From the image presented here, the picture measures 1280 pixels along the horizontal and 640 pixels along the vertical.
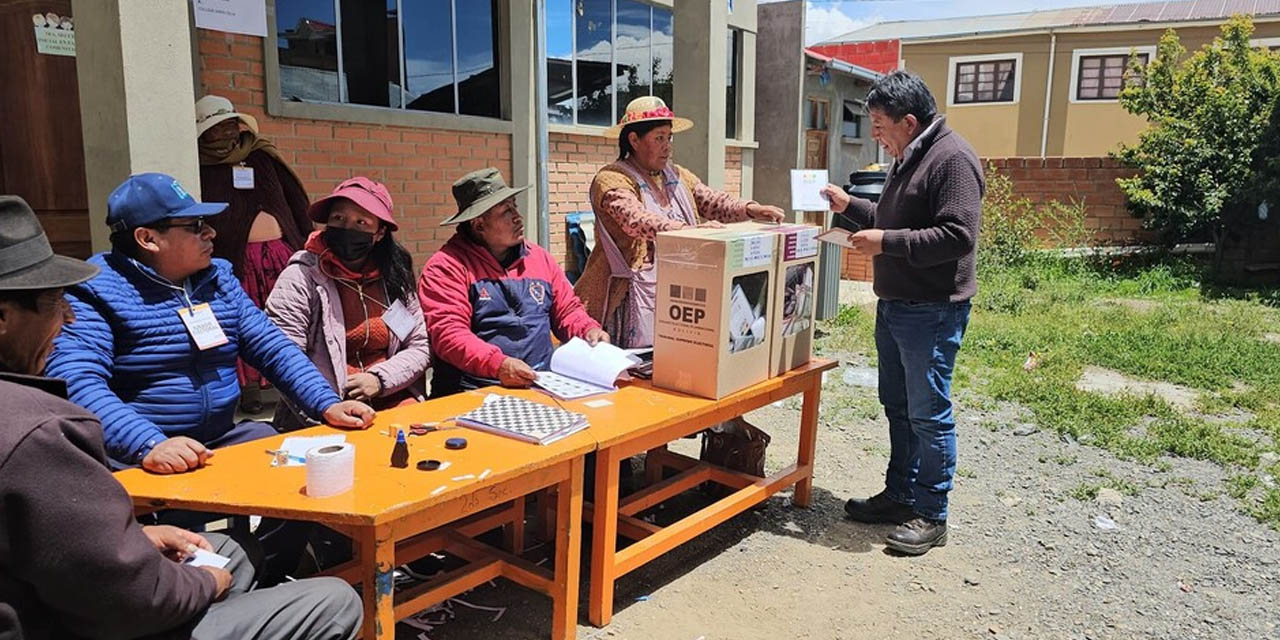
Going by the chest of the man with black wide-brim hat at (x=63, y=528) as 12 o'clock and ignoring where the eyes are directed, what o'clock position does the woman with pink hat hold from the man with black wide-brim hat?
The woman with pink hat is roughly at 10 o'clock from the man with black wide-brim hat.

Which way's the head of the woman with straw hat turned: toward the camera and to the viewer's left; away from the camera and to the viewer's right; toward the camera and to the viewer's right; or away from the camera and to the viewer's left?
toward the camera and to the viewer's right

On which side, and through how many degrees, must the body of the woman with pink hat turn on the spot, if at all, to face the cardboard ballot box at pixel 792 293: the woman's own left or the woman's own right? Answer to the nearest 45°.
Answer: approximately 90° to the woman's own left

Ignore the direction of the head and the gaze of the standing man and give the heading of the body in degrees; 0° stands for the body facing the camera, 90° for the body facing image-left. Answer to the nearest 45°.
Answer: approximately 90°

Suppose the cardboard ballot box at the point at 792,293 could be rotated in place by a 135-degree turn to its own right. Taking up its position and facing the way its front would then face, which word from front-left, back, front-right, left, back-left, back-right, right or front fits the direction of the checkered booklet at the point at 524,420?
front-left

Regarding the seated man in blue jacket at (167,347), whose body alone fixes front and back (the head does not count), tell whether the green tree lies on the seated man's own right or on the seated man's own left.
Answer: on the seated man's own left

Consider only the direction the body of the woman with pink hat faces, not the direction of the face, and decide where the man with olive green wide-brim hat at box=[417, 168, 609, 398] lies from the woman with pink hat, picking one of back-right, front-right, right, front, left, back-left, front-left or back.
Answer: left

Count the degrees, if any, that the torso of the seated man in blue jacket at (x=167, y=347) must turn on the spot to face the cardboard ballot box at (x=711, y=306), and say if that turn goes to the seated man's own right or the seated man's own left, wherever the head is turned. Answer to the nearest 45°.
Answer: approximately 45° to the seated man's own left

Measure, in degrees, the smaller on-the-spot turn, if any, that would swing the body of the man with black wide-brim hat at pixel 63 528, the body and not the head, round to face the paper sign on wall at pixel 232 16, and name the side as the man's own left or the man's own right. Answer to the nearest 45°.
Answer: approximately 90° to the man's own left

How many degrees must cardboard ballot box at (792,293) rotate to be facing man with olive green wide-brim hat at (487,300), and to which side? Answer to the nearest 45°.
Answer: approximately 135° to its right

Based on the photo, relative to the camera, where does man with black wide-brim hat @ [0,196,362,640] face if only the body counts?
to the viewer's right

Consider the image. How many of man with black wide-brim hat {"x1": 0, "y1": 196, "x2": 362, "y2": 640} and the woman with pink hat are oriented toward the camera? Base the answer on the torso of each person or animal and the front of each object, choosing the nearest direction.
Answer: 1
